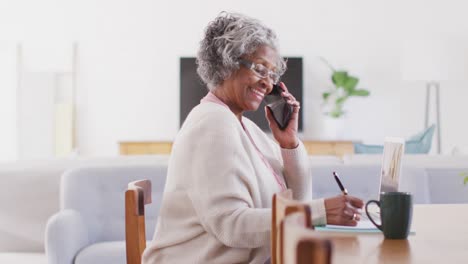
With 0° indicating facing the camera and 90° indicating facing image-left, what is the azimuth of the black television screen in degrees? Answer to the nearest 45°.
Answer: approximately 0°

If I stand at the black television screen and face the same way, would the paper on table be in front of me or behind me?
in front

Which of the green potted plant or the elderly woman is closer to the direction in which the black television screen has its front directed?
the elderly woman

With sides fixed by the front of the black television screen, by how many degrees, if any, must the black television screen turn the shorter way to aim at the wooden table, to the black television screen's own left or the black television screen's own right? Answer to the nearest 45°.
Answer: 0° — it already faces it

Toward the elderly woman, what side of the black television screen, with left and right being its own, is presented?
front

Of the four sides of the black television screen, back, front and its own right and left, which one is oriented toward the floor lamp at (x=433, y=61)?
left

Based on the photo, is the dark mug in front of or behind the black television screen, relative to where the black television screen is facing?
in front

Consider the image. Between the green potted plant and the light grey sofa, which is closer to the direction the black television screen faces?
the light grey sofa

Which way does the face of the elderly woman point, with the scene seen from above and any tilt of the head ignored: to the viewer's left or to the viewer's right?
to the viewer's right

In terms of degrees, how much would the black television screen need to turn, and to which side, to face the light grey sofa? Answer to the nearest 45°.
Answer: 0° — it already faces it
